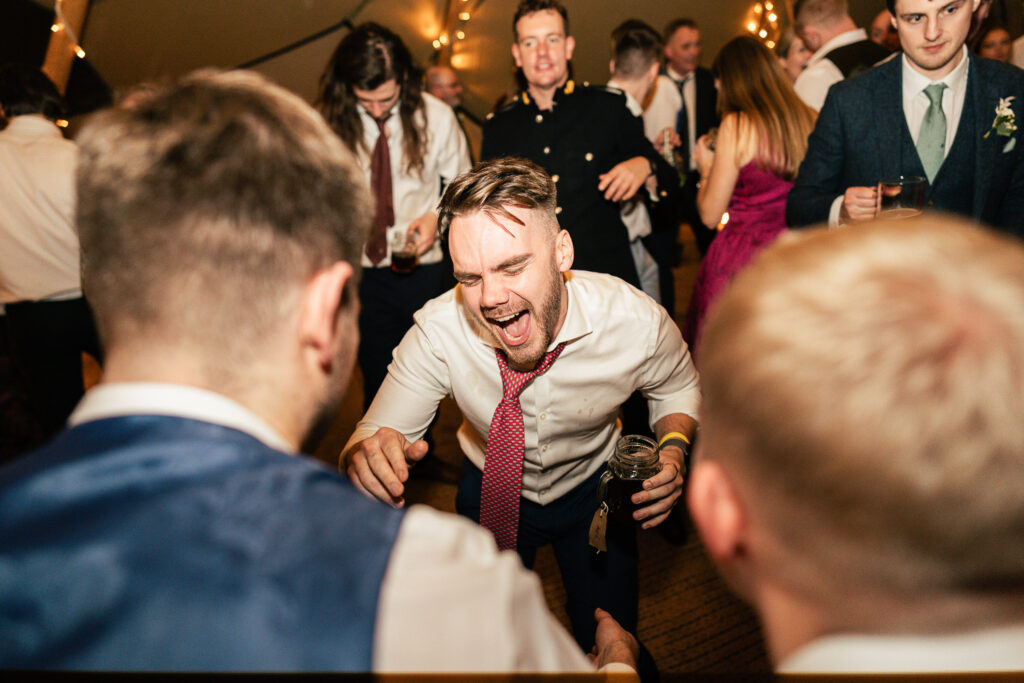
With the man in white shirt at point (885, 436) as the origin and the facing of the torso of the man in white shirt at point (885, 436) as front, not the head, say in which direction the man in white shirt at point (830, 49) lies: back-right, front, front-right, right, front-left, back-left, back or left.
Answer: front

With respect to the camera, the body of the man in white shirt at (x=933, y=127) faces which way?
toward the camera

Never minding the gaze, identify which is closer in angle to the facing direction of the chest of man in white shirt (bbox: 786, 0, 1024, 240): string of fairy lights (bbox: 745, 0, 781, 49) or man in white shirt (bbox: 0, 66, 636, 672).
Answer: the man in white shirt

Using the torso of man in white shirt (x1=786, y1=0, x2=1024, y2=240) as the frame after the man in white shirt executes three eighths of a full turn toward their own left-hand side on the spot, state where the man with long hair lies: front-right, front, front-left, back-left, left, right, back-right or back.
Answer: back-left

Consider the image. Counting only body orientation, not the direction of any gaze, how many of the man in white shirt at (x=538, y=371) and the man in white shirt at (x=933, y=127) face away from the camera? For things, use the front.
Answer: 0

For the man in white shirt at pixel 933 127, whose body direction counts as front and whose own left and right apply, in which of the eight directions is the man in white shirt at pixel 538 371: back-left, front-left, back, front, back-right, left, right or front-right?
front-right

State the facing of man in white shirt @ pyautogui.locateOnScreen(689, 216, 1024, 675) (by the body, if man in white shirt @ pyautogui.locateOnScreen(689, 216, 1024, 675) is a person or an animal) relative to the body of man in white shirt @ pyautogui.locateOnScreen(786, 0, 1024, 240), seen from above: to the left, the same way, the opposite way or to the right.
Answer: the opposite way

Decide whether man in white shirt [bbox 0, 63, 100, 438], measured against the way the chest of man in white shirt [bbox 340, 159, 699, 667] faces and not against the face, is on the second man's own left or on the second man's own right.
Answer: on the second man's own right

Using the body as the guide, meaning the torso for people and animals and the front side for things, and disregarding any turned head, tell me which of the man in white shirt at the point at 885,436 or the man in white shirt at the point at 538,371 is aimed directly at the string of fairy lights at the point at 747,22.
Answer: the man in white shirt at the point at 885,436

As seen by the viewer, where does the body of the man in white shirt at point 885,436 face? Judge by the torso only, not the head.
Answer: away from the camera

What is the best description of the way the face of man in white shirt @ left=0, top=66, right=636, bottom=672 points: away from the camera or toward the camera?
away from the camera
